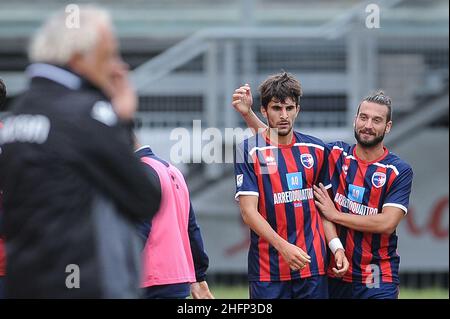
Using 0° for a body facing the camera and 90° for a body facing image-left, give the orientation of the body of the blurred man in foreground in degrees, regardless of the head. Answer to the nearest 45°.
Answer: approximately 225°

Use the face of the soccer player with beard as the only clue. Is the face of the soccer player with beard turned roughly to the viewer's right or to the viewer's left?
to the viewer's left

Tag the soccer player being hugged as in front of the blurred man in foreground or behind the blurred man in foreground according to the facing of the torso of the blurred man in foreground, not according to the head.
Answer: in front

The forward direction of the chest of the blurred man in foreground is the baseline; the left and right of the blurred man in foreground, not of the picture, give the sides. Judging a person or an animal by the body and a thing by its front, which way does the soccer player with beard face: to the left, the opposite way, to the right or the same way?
the opposite way

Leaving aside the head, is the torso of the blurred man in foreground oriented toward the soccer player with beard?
yes

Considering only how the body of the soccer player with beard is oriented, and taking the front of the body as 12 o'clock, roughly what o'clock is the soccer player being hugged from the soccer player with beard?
The soccer player being hugged is roughly at 1 o'clock from the soccer player with beard.

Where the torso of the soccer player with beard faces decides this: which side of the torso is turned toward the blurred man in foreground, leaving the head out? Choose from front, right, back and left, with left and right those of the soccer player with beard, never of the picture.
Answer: front

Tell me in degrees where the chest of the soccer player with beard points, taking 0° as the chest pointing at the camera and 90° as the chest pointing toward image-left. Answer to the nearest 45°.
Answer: approximately 45°
